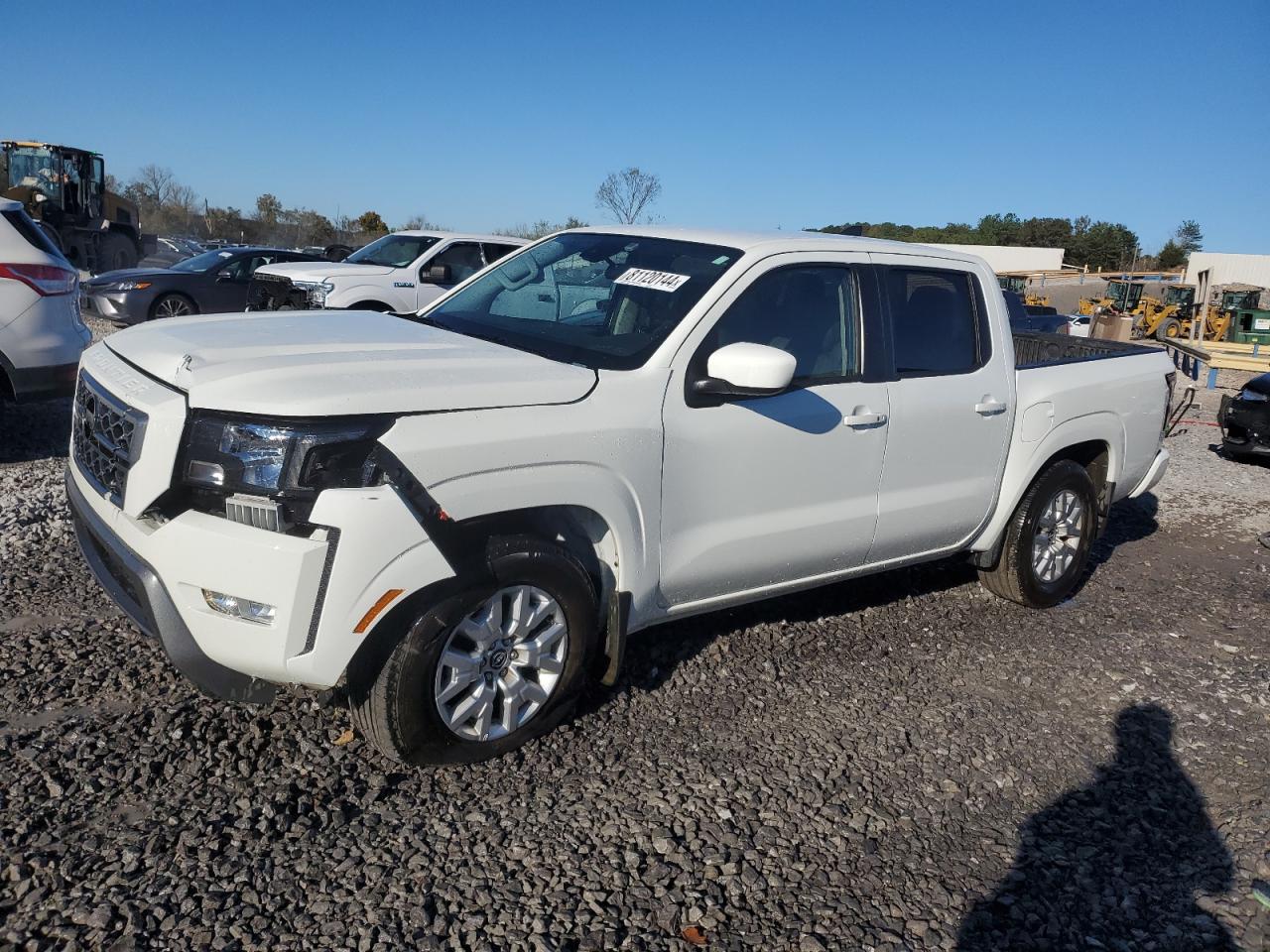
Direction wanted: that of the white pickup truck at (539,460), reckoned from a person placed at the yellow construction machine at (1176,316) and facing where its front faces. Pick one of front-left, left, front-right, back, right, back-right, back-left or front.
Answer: front-left

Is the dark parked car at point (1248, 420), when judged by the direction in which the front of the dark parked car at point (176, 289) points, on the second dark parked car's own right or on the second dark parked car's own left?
on the second dark parked car's own left

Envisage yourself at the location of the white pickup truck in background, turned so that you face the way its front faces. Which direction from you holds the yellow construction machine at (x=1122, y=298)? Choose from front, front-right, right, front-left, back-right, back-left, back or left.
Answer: back

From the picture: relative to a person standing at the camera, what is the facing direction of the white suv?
facing to the left of the viewer

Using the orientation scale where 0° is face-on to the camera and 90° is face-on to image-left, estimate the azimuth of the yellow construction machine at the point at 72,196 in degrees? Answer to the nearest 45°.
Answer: approximately 45°

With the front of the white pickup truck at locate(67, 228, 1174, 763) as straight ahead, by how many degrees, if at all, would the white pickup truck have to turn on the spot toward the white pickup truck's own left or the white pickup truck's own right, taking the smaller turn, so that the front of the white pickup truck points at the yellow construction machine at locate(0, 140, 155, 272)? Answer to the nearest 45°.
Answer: approximately 90° to the white pickup truck's own right
